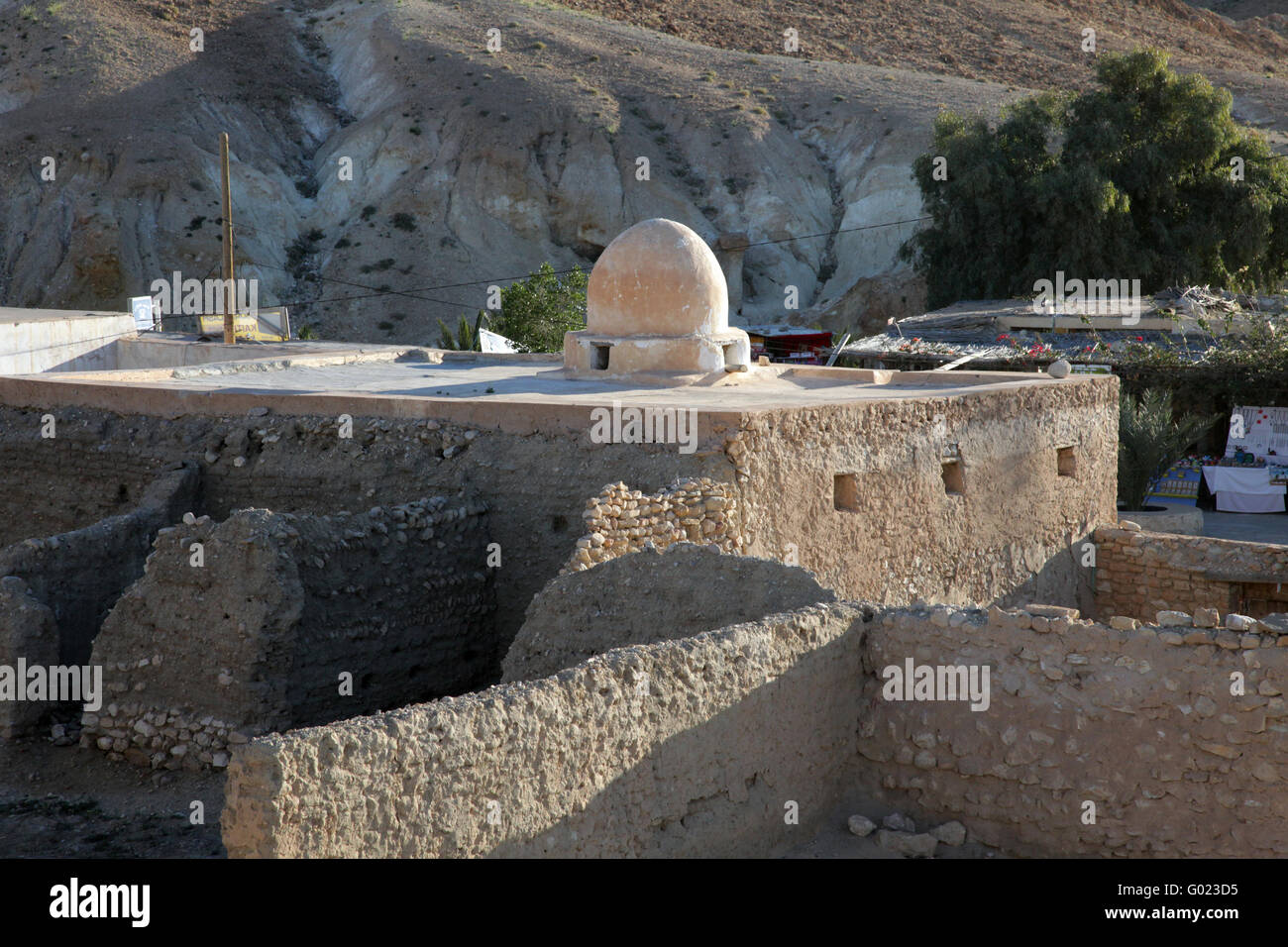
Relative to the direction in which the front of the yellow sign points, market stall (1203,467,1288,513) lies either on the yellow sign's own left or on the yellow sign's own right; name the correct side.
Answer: on the yellow sign's own left

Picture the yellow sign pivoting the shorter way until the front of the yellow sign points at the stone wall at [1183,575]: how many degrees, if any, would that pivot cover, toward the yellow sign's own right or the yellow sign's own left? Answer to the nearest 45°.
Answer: approximately 45° to the yellow sign's own left

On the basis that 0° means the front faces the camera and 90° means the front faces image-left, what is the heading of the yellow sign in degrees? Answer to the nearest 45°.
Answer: approximately 0°

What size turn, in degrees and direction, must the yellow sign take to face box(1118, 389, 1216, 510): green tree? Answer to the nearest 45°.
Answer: approximately 45° to its left

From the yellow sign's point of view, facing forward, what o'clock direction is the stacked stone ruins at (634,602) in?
The stacked stone ruins is roughly at 12 o'clock from the yellow sign.

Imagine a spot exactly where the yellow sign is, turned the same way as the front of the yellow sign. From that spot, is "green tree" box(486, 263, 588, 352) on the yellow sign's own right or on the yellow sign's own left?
on the yellow sign's own left

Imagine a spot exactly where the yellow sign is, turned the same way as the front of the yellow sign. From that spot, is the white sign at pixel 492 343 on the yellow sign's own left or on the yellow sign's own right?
on the yellow sign's own left

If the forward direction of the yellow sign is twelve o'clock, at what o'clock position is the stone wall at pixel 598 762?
The stone wall is roughly at 12 o'clock from the yellow sign.

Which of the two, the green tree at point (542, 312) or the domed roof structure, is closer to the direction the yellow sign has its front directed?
the domed roof structure
